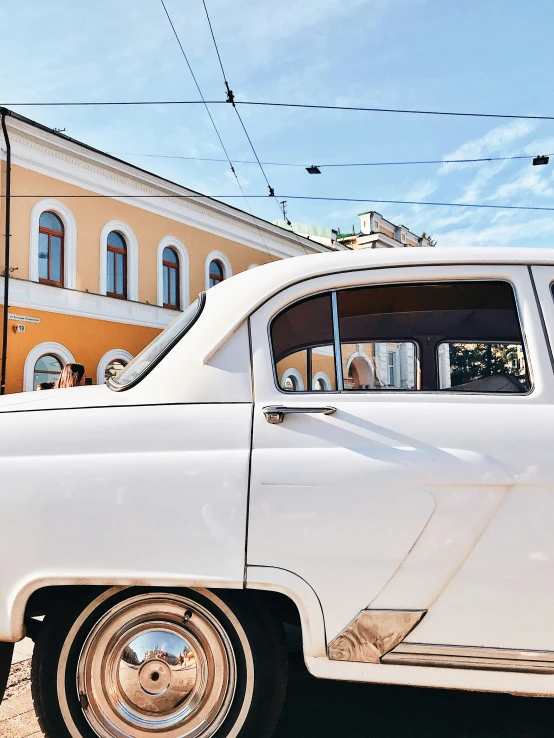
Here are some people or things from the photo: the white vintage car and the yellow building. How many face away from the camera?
0
